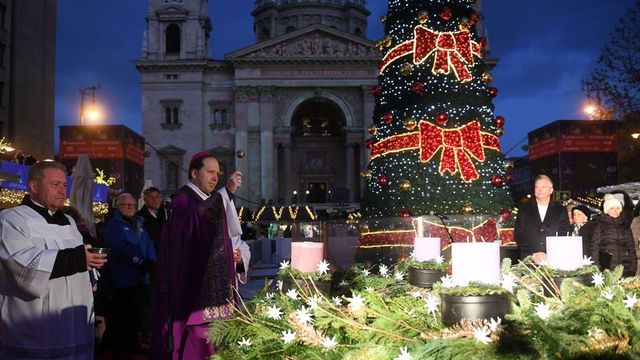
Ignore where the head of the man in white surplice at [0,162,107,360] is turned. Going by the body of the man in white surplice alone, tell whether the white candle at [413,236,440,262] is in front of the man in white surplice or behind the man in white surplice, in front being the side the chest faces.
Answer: in front

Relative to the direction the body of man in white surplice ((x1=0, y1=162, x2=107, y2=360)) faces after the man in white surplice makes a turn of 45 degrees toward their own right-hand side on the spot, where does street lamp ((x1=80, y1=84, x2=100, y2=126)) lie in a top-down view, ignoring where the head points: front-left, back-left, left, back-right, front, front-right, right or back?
back

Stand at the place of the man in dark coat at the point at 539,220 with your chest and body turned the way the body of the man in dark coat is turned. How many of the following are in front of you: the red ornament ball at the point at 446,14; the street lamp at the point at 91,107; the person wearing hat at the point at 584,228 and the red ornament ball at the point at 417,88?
0

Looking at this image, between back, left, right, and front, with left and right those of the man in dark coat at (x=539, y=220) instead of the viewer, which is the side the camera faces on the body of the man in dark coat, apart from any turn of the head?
front

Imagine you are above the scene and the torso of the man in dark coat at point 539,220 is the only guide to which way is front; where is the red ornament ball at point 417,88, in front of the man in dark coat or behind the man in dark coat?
behind

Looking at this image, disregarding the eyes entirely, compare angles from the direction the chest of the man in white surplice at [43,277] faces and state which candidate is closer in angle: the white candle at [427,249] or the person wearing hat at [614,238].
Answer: the white candle

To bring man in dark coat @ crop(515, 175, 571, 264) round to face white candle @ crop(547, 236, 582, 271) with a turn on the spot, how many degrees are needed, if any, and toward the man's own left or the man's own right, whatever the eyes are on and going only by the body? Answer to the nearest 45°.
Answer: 0° — they already face it

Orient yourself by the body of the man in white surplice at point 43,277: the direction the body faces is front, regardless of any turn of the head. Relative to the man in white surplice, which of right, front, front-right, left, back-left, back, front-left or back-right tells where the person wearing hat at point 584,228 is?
front-left

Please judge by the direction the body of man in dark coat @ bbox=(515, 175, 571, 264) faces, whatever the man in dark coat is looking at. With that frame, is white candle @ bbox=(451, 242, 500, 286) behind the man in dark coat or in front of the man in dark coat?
in front

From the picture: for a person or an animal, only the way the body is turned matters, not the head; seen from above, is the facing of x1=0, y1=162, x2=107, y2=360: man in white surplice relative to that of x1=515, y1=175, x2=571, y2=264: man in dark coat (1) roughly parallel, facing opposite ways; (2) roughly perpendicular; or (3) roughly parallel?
roughly perpendicular

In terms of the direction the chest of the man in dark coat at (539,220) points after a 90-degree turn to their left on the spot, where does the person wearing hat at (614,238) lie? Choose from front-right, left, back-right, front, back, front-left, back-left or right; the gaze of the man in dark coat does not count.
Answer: front-left

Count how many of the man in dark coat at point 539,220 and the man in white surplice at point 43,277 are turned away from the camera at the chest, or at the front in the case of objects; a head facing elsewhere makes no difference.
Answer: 0

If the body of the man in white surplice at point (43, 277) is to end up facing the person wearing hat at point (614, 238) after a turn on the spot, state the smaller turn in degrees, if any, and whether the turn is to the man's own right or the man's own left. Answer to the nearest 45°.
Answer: approximately 45° to the man's own left

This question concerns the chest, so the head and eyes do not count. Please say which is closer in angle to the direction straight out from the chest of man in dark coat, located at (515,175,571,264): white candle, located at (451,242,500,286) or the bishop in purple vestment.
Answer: the white candle

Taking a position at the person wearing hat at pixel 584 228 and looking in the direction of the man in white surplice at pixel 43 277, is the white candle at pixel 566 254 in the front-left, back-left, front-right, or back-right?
front-left

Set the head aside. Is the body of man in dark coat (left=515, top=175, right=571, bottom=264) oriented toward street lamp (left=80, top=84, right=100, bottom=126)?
no

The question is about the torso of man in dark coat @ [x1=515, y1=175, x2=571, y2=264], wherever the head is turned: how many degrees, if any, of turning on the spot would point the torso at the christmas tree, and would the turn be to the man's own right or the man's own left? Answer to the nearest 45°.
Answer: approximately 180°

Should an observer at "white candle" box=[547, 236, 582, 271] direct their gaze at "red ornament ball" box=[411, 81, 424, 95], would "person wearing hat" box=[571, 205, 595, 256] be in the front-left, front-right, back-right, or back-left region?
front-right

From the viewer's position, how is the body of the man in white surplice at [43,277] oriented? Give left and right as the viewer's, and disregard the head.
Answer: facing the viewer and to the right of the viewer
